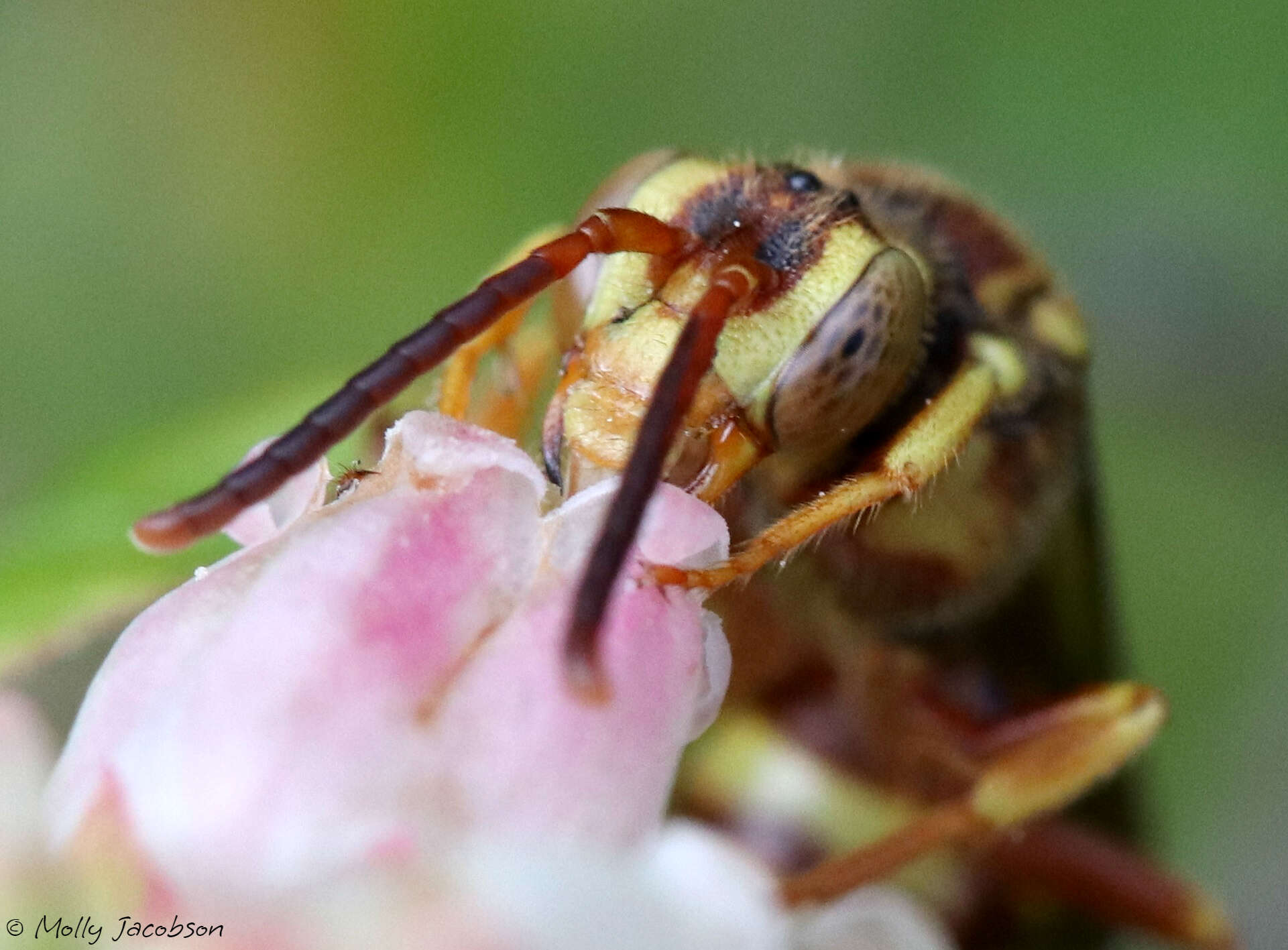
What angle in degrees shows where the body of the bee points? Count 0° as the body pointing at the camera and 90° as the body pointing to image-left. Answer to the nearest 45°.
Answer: approximately 45°
